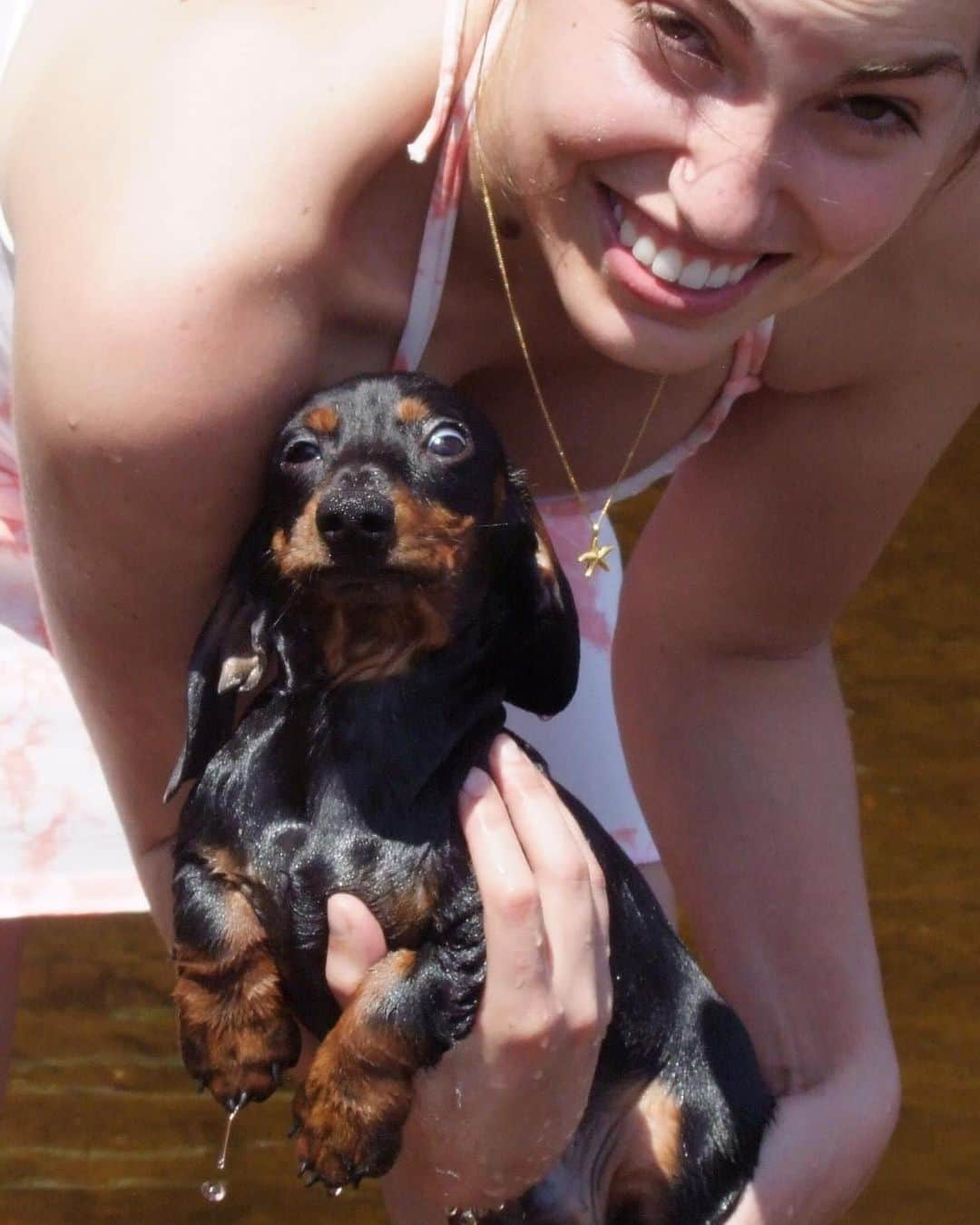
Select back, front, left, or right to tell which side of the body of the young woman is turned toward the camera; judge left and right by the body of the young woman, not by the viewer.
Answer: front
